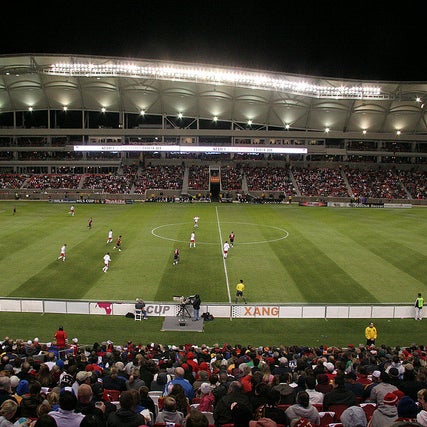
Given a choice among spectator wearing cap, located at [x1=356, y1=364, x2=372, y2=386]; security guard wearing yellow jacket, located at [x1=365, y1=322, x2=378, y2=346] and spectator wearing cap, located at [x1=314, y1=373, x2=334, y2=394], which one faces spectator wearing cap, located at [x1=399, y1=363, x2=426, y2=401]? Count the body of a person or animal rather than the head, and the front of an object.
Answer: security guard wearing yellow jacket, located at [x1=365, y1=322, x2=378, y2=346]

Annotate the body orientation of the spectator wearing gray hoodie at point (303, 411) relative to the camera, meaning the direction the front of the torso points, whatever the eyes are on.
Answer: away from the camera

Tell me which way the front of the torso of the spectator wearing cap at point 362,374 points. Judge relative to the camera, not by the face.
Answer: away from the camera

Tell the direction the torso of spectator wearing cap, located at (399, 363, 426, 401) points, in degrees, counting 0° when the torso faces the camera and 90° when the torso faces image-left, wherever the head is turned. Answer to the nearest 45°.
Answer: approximately 180°

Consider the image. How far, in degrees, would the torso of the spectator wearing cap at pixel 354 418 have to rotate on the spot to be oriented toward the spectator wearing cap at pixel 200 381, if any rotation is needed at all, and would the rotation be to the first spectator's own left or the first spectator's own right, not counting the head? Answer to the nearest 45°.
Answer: approximately 45° to the first spectator's own left

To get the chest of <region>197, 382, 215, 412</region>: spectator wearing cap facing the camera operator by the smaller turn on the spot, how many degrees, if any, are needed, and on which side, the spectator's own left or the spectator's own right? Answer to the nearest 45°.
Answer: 0° — they already face them

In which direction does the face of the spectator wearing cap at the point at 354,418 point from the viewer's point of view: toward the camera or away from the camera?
away from the camera

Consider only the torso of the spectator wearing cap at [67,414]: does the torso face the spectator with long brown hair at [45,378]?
yes

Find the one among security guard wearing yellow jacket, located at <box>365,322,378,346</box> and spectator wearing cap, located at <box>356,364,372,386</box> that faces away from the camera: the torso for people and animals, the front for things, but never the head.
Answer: spectator wearing cap, located at <box>356,364,372,386</box>

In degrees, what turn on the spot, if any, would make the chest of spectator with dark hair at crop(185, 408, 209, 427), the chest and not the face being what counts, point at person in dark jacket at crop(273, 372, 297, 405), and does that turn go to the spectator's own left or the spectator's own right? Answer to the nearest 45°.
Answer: approximately 45° to the spectator's own right
